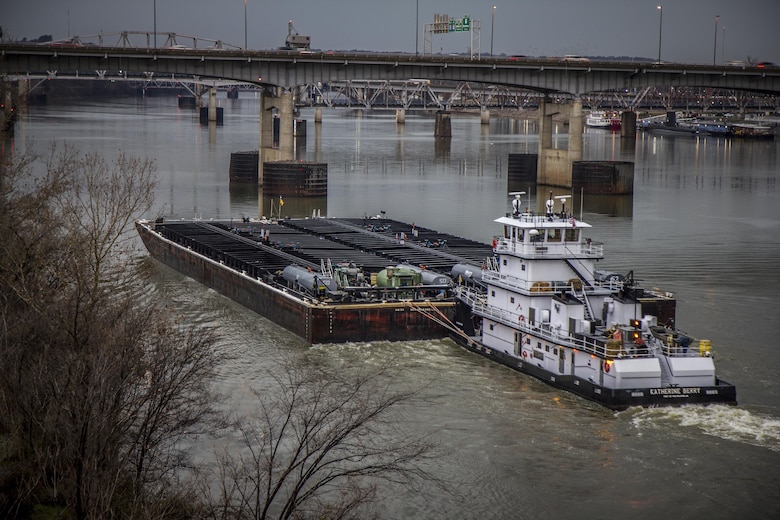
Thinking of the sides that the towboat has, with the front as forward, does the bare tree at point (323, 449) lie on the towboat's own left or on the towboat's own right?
on the towboat's own left

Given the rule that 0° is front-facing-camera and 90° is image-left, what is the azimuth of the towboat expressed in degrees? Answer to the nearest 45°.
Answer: approximately 135°

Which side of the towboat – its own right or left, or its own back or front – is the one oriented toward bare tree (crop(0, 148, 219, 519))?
left
